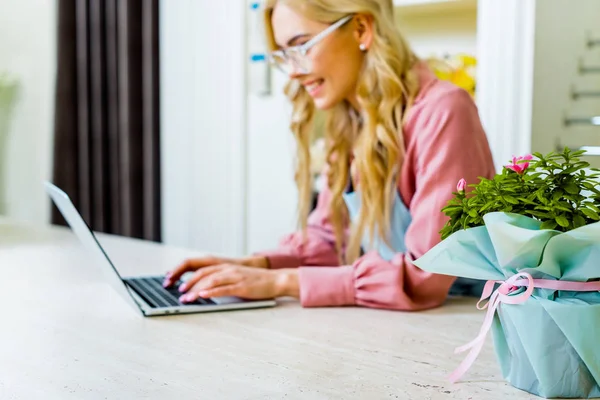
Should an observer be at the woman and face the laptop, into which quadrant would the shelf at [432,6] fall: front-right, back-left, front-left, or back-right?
back-right

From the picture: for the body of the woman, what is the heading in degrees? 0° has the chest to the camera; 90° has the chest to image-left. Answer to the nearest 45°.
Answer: approximately 45°

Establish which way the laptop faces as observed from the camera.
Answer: facing to the right of the viewer

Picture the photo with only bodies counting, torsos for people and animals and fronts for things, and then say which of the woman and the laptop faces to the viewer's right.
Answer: the laptop

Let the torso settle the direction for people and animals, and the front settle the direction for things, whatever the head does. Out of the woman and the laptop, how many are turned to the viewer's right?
1

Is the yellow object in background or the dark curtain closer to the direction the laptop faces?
the yellow object in background

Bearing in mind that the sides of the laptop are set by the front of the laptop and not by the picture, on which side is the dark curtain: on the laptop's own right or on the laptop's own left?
on the laptop's own left

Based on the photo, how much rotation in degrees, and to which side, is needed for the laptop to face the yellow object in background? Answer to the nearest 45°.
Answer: approximately 45° to its left
